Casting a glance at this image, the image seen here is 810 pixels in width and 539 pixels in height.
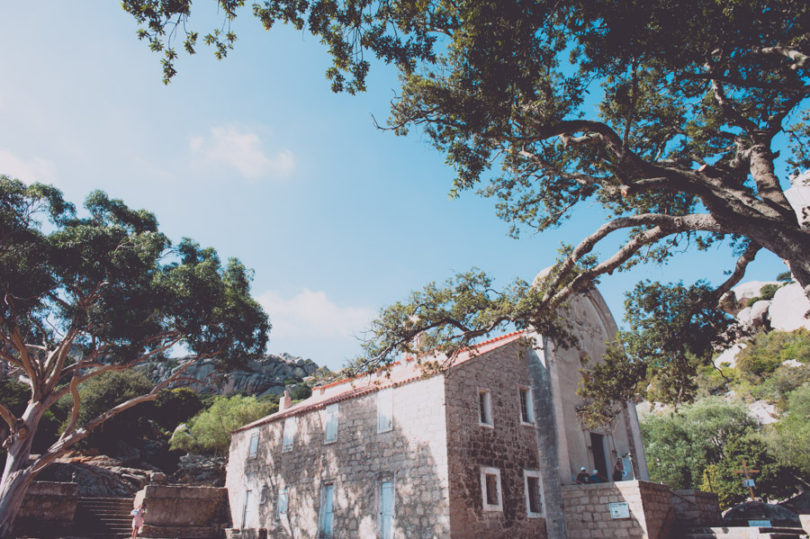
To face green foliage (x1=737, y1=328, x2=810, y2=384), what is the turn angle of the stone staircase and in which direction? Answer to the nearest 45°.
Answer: approximately 90° to its left

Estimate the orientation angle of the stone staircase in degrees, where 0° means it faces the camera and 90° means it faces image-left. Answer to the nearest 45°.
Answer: approximately 0°

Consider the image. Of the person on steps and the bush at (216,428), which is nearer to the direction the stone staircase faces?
the person on steps

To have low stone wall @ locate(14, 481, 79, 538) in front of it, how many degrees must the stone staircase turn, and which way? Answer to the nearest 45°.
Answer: approximately 45° to its right

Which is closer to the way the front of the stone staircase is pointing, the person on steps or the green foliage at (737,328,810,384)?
the person on steps

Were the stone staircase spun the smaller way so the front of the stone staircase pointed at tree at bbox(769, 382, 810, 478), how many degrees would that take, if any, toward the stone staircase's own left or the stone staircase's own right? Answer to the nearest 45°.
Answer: approximately 90° to the stone staircase's own left

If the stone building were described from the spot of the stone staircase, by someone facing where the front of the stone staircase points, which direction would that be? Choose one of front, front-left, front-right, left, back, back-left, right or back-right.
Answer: front-left

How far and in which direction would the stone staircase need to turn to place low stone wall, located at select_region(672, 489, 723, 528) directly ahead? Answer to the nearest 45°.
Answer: approximately 45° to its left

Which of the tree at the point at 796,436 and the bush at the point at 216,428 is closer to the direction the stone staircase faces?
the tree

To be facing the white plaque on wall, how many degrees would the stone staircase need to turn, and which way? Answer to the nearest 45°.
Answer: approximately 45° to its left

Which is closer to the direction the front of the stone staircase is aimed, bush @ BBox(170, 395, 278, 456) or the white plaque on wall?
the white plaque on wall
